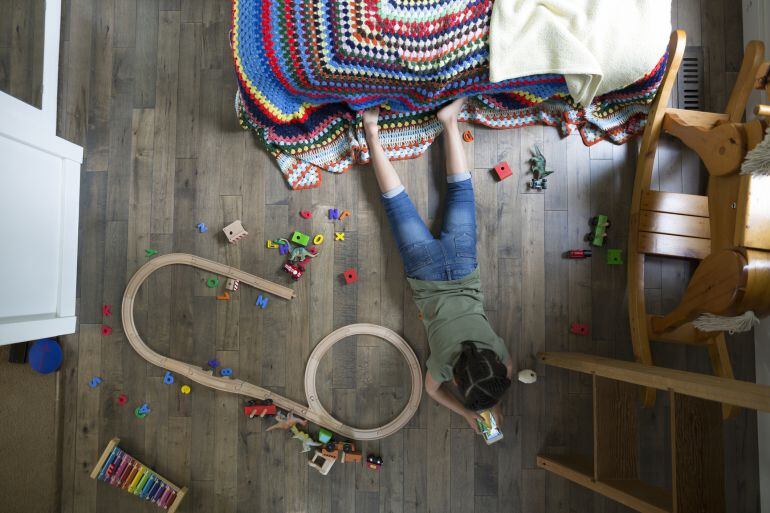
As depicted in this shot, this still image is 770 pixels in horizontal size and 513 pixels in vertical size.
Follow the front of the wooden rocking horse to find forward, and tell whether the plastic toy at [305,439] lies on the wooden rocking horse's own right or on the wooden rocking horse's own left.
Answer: on the wooden rocking horse's own left

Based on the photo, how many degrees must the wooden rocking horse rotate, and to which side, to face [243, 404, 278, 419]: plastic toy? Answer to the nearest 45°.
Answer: approximately 135° to its left

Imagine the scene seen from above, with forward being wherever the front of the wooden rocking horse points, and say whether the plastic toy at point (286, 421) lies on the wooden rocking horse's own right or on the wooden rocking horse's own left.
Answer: on the wooden rocking horse's own left

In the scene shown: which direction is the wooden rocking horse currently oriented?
away from the camera

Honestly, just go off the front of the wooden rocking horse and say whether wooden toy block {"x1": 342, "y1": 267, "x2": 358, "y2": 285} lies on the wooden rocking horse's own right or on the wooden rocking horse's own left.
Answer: on the wooden rocking horse's own left
